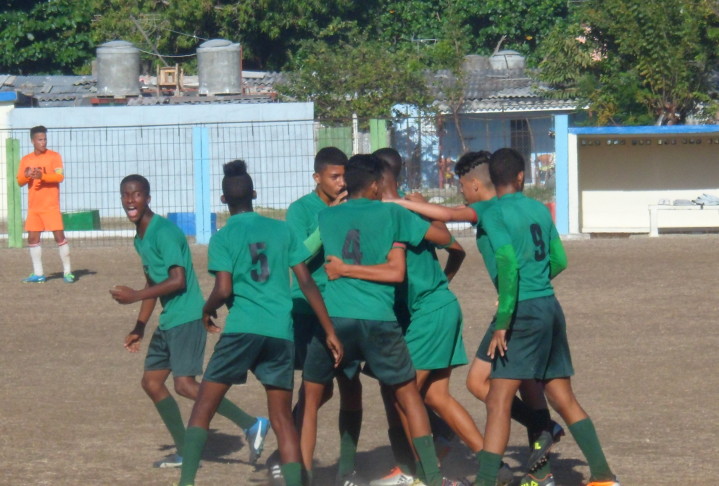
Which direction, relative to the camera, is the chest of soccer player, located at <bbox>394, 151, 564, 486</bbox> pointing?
to the viewer's left

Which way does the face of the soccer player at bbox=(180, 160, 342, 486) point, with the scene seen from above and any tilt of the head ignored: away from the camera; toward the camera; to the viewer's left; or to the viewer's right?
away from the camera

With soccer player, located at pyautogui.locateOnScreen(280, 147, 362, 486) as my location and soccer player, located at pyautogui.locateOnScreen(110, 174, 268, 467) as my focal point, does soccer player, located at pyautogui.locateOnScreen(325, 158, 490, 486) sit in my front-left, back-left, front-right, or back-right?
back-left

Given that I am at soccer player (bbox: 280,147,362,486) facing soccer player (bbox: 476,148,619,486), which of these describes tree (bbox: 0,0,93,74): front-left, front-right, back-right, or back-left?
back-left

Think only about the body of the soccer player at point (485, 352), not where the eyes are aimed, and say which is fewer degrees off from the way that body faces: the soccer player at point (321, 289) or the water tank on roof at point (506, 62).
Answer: the soccer player

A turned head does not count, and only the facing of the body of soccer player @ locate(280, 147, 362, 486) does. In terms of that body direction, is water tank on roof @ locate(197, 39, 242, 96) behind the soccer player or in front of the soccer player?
behind

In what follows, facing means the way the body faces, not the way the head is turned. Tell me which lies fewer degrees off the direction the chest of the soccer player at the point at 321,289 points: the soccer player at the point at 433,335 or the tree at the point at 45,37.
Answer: the soccer player

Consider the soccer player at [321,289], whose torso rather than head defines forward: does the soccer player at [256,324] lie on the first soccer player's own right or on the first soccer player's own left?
on the first soccer player's own right

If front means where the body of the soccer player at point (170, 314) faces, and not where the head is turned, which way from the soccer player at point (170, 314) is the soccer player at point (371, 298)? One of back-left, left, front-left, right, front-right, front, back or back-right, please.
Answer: left

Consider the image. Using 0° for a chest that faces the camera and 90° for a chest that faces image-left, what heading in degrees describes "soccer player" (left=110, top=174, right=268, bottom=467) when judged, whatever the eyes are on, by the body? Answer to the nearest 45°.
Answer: approximately 45°

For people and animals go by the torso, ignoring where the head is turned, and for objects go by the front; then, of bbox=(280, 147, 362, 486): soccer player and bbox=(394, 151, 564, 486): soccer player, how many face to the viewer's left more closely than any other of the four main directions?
1

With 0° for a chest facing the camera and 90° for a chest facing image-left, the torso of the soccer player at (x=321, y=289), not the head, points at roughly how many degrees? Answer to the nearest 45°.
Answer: approximately 315°
